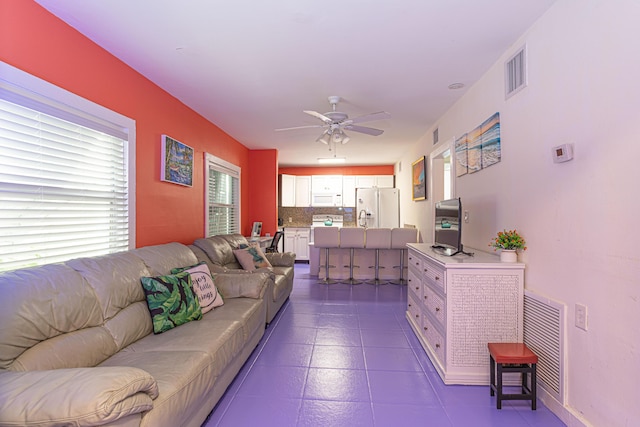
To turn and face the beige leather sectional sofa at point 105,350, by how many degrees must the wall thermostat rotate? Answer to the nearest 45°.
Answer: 0° — it already faces it

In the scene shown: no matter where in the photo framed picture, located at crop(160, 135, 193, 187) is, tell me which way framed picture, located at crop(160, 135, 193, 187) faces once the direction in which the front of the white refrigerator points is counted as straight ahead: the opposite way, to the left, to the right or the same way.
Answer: to the left

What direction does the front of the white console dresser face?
to the viewer's left

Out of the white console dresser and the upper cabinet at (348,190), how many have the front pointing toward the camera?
1

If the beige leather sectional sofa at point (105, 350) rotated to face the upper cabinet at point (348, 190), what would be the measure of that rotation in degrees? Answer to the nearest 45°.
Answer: approximately 90° to its left

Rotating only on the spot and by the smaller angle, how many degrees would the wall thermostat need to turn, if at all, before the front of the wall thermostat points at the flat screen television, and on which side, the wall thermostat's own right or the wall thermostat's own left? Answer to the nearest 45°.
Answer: approximately 90° to the wall thermostat's own right

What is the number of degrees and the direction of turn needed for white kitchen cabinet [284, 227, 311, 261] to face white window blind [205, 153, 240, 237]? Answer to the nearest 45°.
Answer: approximately 45° to its right

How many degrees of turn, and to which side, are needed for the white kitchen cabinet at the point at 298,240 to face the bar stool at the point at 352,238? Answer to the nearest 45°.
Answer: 0° — it already faces it
